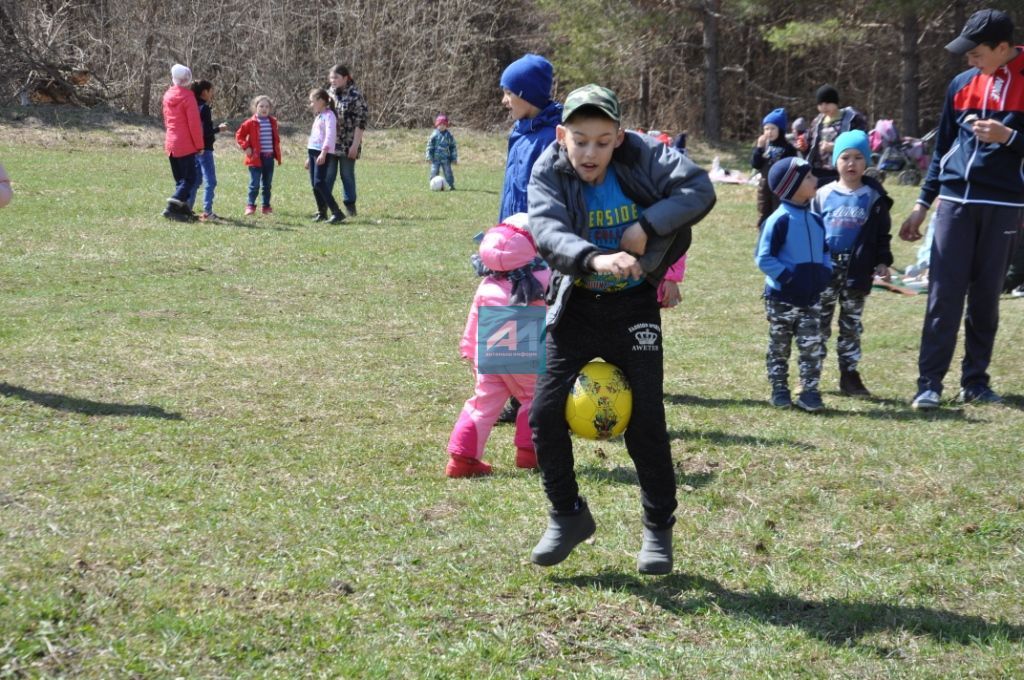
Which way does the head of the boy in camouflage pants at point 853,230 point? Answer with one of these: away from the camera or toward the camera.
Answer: toward the camera

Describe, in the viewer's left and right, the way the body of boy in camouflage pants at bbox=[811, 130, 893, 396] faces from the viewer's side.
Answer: facing the viewer

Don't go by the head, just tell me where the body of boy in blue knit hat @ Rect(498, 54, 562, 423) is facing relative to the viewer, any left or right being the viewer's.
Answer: facing to the left of the viewer

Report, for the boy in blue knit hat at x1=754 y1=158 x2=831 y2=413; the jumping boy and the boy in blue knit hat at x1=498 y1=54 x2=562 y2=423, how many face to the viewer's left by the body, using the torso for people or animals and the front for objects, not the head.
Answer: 1

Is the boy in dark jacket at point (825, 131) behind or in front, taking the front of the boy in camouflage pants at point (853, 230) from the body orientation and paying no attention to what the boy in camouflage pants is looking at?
behind

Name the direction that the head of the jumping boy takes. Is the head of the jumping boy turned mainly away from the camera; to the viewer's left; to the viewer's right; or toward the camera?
toward the camera

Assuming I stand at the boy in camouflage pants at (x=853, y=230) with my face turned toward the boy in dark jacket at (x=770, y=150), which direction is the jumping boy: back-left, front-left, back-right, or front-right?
back-left

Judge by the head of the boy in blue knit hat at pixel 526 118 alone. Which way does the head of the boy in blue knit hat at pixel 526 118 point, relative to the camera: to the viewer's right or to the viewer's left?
to the viewer's left

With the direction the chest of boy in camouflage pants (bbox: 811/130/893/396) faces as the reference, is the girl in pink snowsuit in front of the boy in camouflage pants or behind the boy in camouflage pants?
in front

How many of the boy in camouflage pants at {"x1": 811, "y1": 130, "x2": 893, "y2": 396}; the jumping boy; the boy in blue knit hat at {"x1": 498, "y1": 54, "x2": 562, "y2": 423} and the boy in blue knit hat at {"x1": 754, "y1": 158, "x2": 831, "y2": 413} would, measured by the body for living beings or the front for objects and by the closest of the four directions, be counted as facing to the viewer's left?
1

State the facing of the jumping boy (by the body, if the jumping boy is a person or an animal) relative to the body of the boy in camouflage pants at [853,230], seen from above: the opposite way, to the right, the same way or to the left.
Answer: the same way

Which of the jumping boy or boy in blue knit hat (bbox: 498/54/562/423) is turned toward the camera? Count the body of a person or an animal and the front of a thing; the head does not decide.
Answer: the jumping boy

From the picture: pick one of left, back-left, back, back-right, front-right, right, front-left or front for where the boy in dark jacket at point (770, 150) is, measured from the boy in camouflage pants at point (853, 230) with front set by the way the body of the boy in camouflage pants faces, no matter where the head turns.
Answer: back

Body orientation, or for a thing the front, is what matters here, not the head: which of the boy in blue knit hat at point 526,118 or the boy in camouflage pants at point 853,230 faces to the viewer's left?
the boy in blue knit hat
